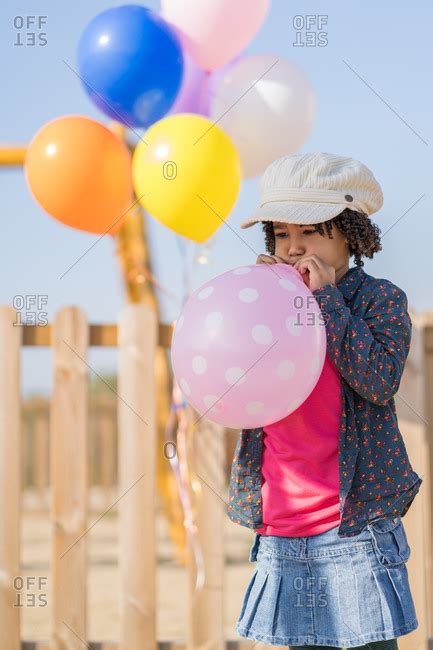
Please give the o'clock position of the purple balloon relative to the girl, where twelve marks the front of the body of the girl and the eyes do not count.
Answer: The purple balloon is roughly at 4 o'clock from the girl.

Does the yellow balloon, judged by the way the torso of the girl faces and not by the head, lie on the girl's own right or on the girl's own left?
on the girl's own right

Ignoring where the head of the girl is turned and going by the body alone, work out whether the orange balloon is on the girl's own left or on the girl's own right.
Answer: on the girl's own right

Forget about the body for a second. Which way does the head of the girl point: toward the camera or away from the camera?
toward the camera

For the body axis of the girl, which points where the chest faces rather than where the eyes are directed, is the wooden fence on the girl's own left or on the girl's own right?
on the girl's own right

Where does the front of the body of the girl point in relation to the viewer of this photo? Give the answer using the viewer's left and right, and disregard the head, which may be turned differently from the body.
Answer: facing the viewer and to the left of the viewer
